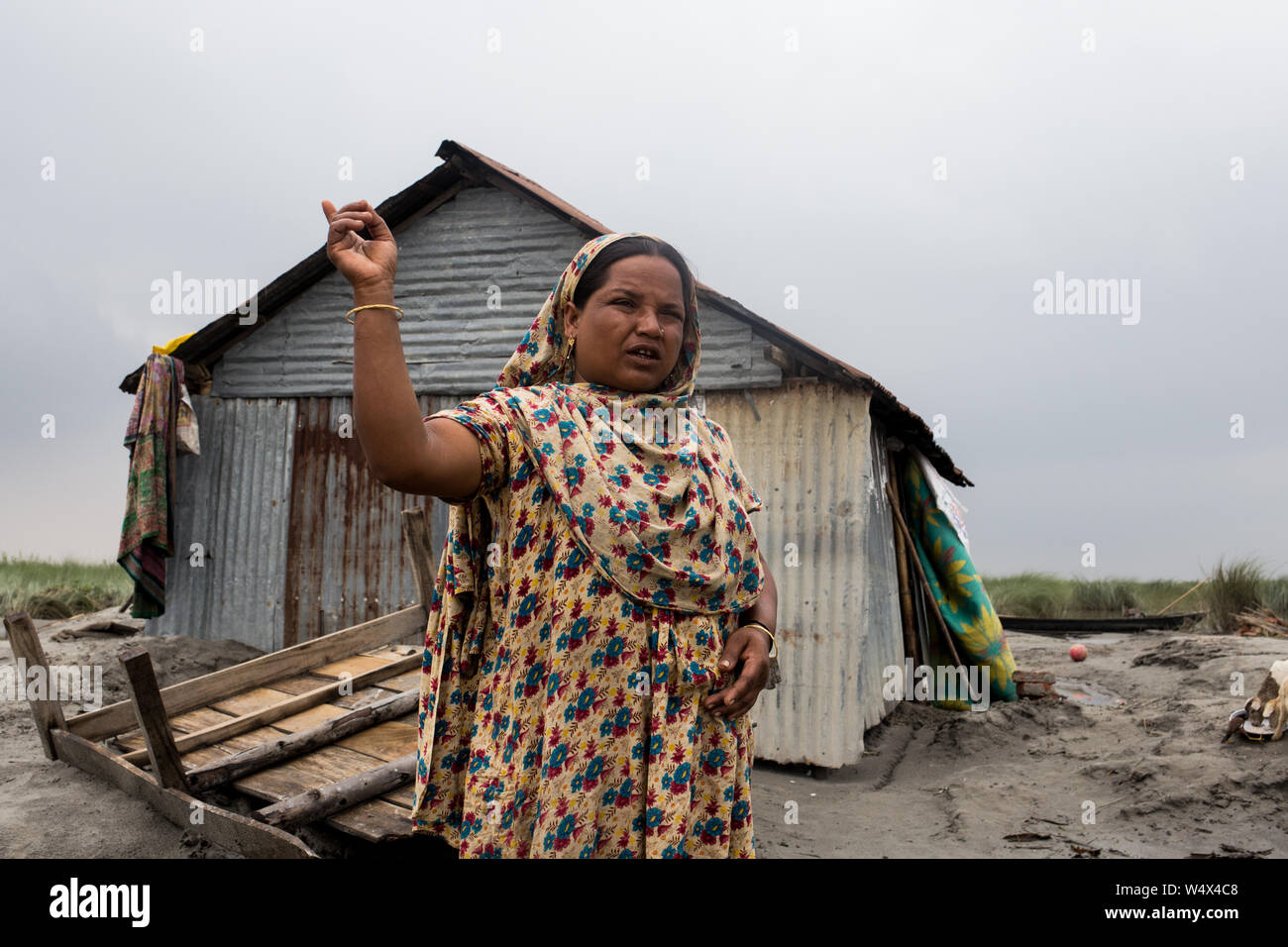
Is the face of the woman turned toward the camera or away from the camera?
toward the camera

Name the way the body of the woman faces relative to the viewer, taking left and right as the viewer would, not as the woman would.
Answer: facing the viewer and to the right of the viewer

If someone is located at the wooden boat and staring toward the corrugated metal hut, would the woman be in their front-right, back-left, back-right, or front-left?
front-left

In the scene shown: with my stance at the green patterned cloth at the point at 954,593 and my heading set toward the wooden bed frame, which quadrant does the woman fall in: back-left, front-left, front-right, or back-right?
front-left

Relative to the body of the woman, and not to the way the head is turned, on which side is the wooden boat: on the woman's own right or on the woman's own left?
on the woman's own left
